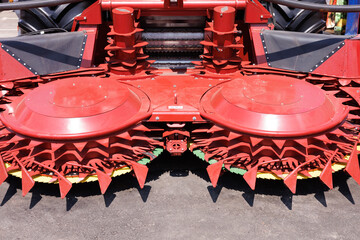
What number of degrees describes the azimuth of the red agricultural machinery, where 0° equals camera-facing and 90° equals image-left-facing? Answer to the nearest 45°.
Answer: approximately 0°

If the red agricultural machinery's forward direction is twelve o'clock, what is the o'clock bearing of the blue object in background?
The blue object in background is roughly at 7 o'clock from the red agricultural machinery.
